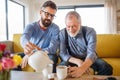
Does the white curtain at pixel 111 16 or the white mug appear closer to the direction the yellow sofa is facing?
the white mug

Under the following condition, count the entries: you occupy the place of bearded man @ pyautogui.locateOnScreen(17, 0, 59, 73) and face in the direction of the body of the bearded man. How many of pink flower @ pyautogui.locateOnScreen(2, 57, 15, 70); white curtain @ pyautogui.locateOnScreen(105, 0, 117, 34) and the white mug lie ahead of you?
2

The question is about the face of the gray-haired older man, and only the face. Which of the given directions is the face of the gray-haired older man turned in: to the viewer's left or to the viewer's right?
to the viewer's left

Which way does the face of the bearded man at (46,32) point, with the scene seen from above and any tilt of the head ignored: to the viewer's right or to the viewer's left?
to the viewer's right

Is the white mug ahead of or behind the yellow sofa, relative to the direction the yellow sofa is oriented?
ahead

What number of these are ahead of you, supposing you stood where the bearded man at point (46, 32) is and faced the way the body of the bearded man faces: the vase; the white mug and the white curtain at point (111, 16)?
2

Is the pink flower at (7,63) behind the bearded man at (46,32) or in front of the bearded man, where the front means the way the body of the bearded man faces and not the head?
in front

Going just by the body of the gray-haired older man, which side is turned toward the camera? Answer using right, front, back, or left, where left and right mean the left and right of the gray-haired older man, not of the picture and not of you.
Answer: front

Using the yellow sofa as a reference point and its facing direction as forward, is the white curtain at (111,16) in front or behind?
behind

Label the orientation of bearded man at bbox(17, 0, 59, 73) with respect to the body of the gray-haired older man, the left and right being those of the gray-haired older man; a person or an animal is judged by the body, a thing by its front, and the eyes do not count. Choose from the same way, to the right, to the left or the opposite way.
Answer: the same way

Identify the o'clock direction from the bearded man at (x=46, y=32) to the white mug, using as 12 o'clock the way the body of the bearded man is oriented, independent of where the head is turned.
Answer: The white mug is roughly at 12 o'clock from the bearded man.

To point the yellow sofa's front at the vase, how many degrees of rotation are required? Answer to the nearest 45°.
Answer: approximately 45° to its right

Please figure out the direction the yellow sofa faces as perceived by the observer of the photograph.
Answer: facing the viewer

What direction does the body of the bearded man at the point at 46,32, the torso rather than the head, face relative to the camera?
toward the camera

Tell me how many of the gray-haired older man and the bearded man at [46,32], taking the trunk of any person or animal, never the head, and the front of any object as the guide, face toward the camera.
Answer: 2
